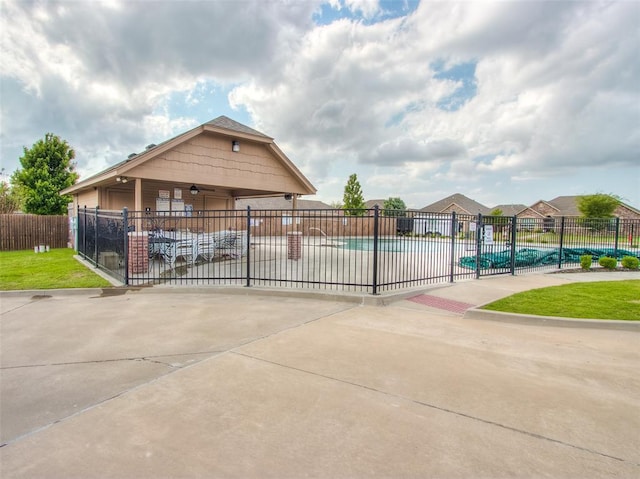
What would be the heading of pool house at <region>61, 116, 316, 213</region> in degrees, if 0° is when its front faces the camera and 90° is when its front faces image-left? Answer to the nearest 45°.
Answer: approximately 315°

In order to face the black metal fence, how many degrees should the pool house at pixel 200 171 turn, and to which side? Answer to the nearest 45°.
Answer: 0° — it already faces it

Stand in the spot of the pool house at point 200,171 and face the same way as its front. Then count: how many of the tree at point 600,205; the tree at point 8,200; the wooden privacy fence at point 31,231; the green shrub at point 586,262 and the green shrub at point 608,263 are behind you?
2

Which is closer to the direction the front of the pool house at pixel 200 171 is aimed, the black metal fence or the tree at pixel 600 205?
the black metal fence

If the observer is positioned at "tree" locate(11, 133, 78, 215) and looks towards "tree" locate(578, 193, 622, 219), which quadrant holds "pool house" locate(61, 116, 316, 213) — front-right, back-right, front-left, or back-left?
front-right

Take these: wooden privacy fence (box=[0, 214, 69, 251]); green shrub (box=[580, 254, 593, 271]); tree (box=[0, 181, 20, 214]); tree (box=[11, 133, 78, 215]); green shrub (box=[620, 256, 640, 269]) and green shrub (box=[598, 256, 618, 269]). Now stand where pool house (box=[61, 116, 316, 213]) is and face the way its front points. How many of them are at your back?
3

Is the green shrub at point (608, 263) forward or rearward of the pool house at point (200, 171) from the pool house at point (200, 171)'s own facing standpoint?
forward

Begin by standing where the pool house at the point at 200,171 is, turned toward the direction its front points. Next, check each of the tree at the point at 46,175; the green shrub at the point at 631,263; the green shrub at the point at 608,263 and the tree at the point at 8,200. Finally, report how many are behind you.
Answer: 2

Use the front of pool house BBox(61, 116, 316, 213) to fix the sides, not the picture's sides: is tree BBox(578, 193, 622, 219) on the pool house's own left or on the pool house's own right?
on the pool house's own left
